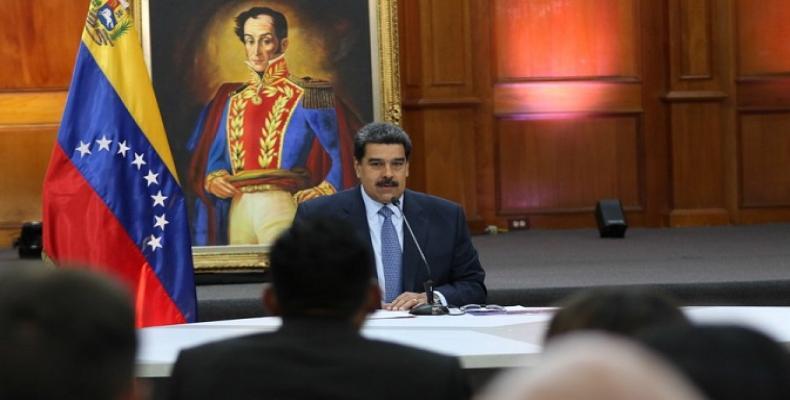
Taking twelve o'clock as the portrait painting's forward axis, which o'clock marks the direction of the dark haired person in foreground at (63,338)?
The dark haired person in foreground is roughly at 12 o'clock from the portrait painting.

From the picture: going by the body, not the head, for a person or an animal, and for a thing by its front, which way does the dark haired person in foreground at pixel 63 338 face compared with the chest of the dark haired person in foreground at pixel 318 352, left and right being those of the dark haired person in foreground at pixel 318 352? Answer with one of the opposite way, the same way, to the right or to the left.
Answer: the same way

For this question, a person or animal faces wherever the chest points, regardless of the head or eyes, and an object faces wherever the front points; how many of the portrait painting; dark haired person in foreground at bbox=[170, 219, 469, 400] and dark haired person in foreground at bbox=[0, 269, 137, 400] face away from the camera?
2

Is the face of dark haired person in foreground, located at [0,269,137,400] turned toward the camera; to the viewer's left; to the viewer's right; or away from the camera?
away from the camera

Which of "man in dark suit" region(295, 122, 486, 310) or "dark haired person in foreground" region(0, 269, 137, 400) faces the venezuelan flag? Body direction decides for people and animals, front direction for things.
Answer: the dark haired person in foreground

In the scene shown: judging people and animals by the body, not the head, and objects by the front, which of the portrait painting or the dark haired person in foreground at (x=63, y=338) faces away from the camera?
the dark haired person in foreground

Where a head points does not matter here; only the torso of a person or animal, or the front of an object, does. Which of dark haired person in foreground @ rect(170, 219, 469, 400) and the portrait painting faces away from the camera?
the dark haired person in foreground

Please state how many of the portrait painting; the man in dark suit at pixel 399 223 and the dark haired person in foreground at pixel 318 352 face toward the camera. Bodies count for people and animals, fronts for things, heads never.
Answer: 2

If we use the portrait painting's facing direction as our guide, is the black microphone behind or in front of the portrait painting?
in front

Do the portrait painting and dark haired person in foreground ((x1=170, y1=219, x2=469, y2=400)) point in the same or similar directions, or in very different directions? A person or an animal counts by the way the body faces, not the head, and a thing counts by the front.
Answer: very different directions

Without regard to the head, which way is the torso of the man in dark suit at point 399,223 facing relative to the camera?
toward the camera

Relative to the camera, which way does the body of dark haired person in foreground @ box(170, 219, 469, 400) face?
away from the camera

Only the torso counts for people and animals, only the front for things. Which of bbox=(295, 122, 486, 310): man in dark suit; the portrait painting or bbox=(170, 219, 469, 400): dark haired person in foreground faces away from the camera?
the dark haired person in foreground

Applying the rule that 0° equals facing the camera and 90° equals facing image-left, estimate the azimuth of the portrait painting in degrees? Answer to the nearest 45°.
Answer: approximately 0°

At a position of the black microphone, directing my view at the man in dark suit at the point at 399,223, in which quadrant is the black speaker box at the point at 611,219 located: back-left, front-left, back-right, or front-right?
front-right

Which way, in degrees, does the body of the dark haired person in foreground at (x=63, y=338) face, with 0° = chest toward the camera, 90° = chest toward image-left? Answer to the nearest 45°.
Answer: approximately 180°

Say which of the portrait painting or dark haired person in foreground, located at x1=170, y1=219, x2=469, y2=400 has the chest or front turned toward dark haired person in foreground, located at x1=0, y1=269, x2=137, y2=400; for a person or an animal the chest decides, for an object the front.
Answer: the portrait painting

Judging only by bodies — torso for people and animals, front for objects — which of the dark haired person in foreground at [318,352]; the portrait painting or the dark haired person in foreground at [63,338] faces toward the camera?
the portrait painting

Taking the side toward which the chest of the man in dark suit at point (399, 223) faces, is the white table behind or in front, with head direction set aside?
in front
